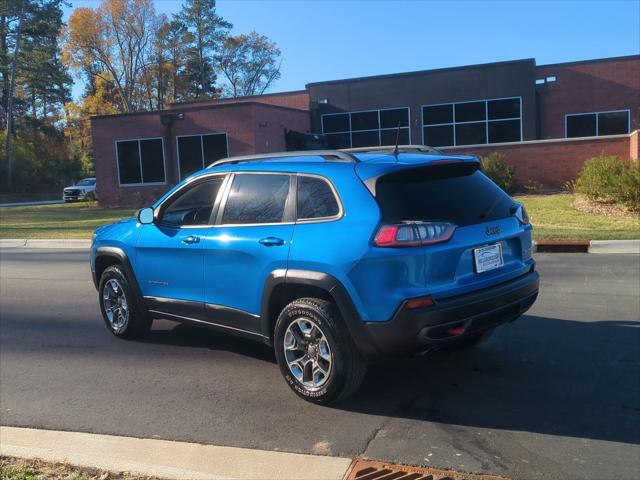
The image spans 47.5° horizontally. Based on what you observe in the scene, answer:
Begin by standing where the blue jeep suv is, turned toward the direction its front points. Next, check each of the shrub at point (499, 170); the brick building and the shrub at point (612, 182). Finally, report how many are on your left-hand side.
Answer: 0

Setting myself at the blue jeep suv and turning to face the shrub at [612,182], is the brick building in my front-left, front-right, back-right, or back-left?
front-left

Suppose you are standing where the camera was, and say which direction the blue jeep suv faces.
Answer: facing away from the viewer and to the left of the viewer

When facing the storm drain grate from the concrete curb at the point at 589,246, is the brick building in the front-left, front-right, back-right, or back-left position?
back-right

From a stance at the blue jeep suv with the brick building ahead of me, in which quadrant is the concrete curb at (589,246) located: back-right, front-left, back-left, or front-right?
front-right

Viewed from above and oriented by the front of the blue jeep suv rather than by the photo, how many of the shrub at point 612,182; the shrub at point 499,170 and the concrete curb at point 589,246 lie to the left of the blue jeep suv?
0

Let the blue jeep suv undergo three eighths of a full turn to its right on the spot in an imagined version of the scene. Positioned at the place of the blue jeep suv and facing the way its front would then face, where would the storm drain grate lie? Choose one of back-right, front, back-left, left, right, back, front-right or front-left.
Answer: right

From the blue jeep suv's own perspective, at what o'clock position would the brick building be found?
The brick building is roughly at 2 o'clock from the blue jeep suv.

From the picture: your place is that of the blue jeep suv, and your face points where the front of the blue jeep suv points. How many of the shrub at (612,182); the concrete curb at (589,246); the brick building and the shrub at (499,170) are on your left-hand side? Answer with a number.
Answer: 0

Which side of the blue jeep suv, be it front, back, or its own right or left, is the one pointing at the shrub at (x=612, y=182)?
right

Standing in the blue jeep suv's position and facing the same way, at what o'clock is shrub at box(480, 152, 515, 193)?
The shrub is roughly at 2 o'clock from the blue jeep suv.

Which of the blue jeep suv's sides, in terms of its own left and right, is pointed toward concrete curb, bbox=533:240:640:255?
right
